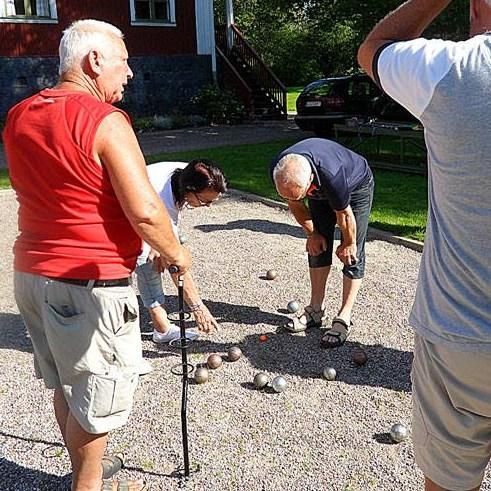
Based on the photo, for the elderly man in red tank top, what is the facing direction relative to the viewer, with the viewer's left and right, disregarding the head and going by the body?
facing away from the viewer and to the right of the viewer

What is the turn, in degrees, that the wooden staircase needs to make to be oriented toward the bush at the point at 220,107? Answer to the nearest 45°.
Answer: approximately 90° to its right

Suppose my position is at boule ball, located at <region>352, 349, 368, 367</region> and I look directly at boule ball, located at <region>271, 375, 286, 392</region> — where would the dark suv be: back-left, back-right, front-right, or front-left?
back-right

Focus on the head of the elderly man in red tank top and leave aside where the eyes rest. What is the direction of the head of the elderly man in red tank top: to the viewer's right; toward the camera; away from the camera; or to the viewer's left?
to the viewer's right

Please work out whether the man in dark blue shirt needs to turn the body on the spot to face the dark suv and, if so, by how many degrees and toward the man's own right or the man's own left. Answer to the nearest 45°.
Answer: approximately 135° to the man's own right

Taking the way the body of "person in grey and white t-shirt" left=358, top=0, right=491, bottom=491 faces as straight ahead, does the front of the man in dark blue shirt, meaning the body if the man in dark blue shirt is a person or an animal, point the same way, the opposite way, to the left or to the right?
to the left

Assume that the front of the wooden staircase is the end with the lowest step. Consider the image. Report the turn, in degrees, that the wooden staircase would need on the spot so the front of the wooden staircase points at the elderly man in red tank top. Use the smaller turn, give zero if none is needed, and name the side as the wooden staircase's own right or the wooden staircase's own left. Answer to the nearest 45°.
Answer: approximately 45° to the wooden staircase's own right

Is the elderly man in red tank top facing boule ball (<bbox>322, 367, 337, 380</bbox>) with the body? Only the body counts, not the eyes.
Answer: yes

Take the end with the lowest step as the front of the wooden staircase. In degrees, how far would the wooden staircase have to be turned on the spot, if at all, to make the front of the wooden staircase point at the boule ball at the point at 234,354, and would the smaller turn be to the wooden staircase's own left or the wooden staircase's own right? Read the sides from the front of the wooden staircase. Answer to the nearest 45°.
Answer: approximately 45° to the wooden staircase's own right

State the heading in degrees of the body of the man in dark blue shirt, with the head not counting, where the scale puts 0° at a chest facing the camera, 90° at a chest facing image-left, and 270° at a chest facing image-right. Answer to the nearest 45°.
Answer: approximately 45°

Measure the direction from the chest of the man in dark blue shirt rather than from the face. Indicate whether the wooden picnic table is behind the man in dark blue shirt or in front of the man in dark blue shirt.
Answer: behind

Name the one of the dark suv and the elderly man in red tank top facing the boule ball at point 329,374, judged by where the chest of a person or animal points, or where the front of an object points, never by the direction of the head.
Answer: the elderly man in red tank top

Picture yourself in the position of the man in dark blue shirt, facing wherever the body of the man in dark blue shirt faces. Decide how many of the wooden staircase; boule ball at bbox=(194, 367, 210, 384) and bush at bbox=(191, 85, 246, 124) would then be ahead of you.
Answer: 1
